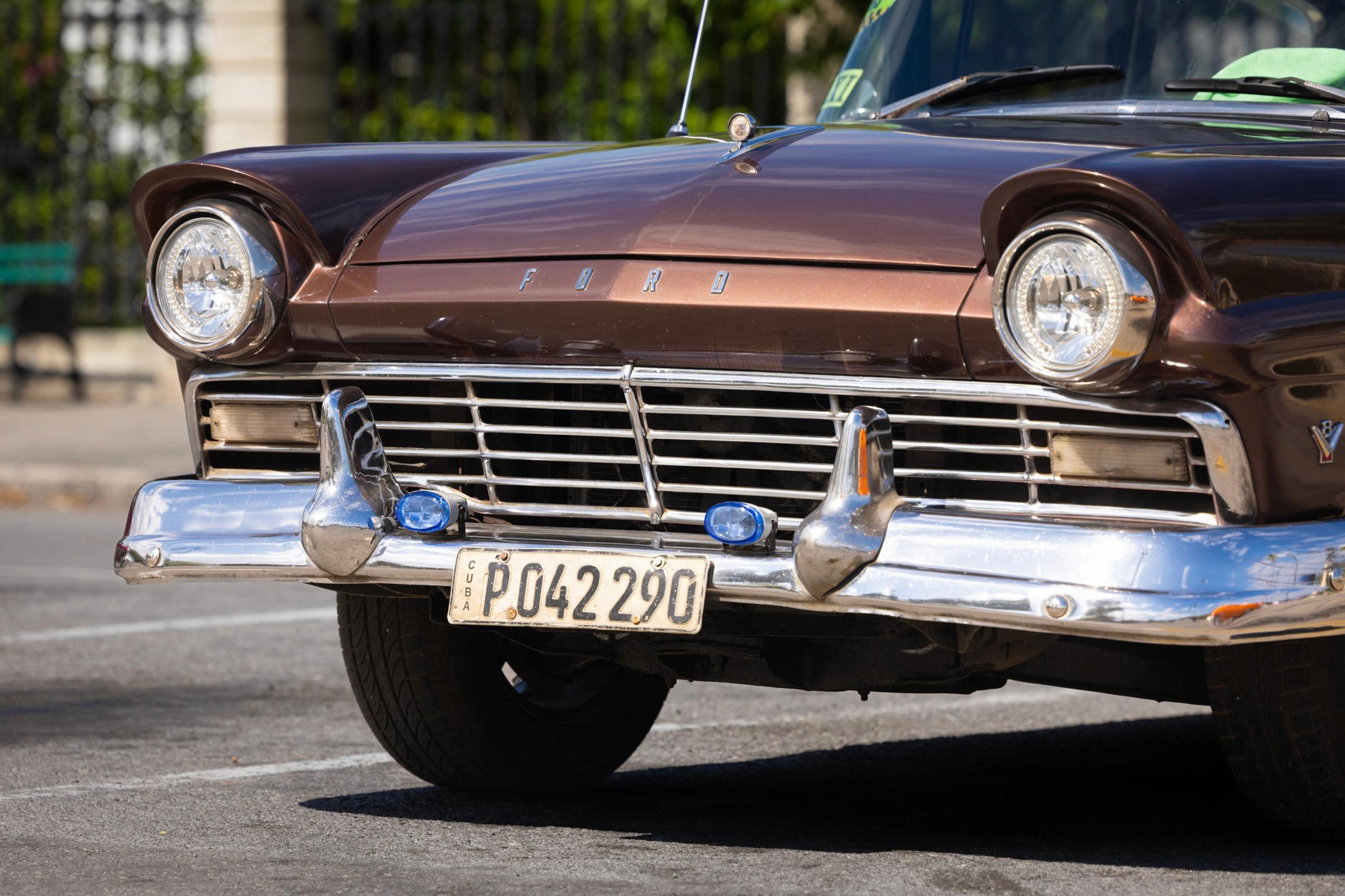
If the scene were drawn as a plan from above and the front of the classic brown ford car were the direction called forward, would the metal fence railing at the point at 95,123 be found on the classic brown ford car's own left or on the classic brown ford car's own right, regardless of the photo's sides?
on the classic brown ford car's own right

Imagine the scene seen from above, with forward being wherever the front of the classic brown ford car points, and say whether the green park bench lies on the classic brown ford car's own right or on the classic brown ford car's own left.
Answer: on the classic brown ford car's own right

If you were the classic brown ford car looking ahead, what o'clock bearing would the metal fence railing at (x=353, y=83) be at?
The metal fence railing is roughly at 4 o'clock from the classic brown ford car.

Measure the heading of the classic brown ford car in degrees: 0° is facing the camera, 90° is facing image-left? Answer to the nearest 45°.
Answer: approximately 45°
